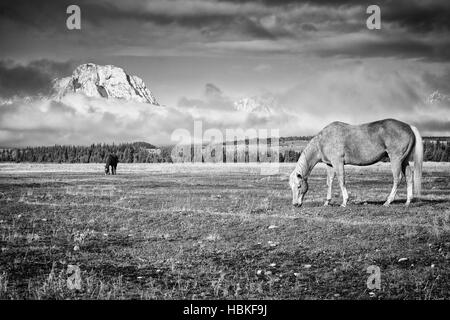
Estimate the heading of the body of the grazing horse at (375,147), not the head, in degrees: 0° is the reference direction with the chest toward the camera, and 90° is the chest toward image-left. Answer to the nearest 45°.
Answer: approximately 90°
